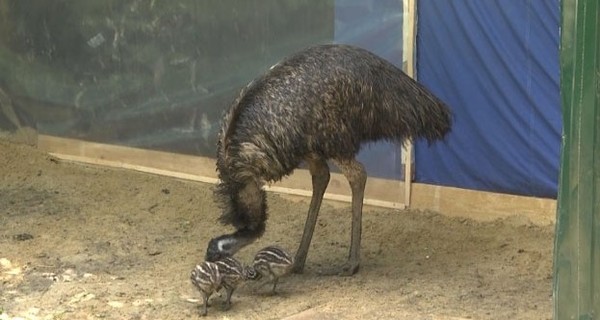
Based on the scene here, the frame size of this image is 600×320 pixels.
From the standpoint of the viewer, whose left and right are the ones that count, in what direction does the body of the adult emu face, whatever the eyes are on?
facing to the left of the viewer

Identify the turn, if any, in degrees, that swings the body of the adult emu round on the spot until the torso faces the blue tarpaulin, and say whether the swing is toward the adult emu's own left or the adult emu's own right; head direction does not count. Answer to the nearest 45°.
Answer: approximately 135° to the adult emu's own right

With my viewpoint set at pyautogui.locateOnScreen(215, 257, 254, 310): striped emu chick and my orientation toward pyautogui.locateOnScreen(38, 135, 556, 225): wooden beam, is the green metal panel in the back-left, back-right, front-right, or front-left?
back-right

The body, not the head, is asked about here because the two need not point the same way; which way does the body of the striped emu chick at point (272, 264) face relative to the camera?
to the viewer's left

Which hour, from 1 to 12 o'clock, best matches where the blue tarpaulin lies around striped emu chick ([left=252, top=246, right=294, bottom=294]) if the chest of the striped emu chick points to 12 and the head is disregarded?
The blue tarpaulin is roughly at 5 o'clock from the striped emu chick.
